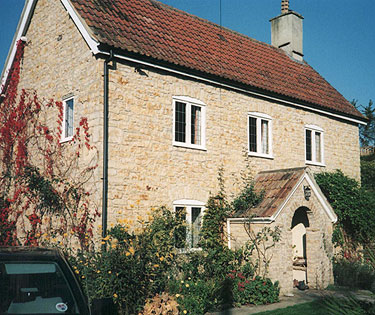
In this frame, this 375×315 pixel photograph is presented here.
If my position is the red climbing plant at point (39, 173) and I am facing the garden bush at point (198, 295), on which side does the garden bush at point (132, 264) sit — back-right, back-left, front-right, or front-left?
front-right

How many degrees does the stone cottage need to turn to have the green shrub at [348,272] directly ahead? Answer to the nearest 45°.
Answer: approximately 45° to its left
